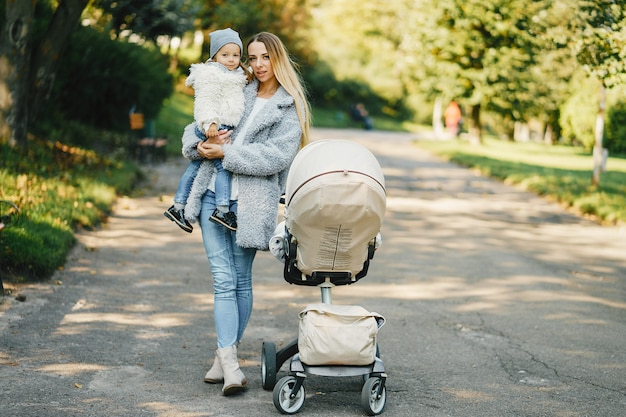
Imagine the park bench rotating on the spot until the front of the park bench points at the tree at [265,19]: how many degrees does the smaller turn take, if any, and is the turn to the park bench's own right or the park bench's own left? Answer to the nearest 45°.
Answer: approximately 90° to the park bench's own left

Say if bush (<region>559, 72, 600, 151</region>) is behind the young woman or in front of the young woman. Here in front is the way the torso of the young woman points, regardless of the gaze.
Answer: behind

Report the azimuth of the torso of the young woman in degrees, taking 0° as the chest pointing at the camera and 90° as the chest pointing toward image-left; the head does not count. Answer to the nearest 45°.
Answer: approximately 45°

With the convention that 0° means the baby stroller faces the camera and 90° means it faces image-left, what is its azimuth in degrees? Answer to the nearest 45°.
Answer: approximately 0°

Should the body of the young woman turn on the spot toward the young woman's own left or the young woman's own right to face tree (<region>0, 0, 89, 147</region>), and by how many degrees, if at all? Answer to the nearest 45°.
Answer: approximately 135° to the young woman's own right

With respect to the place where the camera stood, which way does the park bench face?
facing to the right of the viewer

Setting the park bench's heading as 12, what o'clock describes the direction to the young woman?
The young woman is roughly at 3 o'clock from the park bench.

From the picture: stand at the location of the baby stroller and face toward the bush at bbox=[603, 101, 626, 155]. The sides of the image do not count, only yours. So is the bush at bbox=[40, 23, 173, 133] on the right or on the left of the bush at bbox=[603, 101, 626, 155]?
left

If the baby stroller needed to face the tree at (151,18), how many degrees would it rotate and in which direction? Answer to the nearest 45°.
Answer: approximately 180°

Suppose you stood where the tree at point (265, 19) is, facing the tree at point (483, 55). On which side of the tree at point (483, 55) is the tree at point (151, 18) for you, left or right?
right
